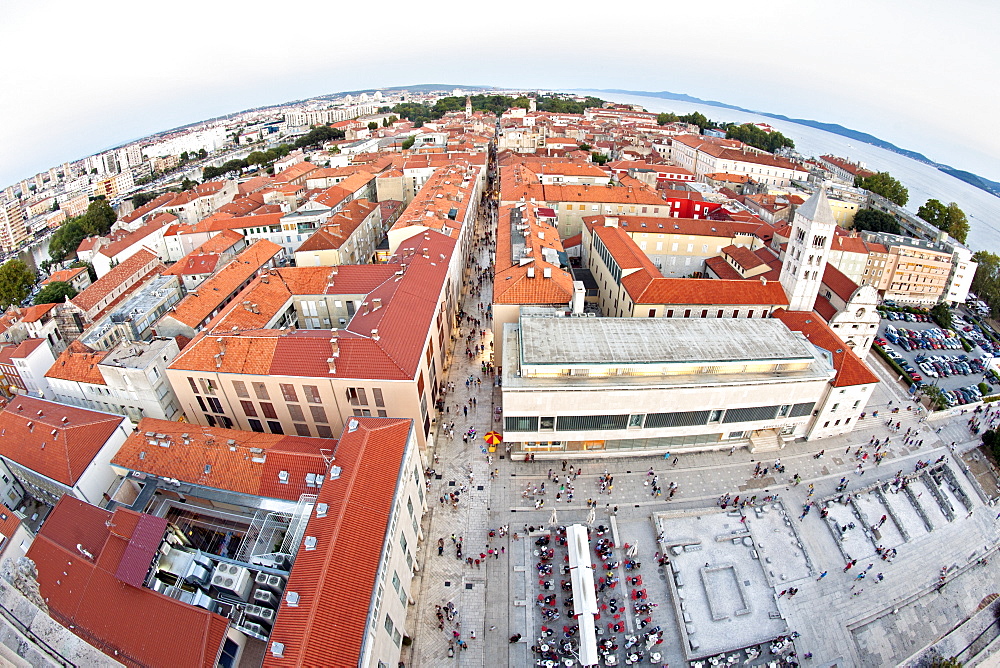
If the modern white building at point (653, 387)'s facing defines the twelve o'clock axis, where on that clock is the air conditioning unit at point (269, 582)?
The air conditioning unit is roughly at 2 o'clock from the modern white building.

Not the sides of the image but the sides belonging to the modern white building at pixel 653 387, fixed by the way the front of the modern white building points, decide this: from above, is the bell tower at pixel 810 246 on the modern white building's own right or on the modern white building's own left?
on the modern white building's own left

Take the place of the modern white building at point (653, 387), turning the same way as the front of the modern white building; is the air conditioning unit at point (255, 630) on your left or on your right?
on your right

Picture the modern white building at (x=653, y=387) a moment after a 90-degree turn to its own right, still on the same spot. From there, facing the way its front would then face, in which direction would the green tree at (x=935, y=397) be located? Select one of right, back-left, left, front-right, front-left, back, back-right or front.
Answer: back-right

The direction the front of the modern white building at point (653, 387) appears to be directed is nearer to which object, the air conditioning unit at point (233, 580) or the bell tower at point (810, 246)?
the air conditioning unit

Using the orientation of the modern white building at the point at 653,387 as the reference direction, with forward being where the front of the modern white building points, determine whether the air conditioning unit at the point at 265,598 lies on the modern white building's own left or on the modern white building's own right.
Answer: on the modern white building's own right

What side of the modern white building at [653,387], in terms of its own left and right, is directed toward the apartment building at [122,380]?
right

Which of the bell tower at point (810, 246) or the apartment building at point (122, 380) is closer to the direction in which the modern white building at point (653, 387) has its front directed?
the apartment building

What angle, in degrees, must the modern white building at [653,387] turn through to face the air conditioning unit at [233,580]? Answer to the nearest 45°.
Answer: approximately 45° to its right

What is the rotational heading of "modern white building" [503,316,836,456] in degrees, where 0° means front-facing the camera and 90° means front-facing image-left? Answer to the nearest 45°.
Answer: approximately 0°
